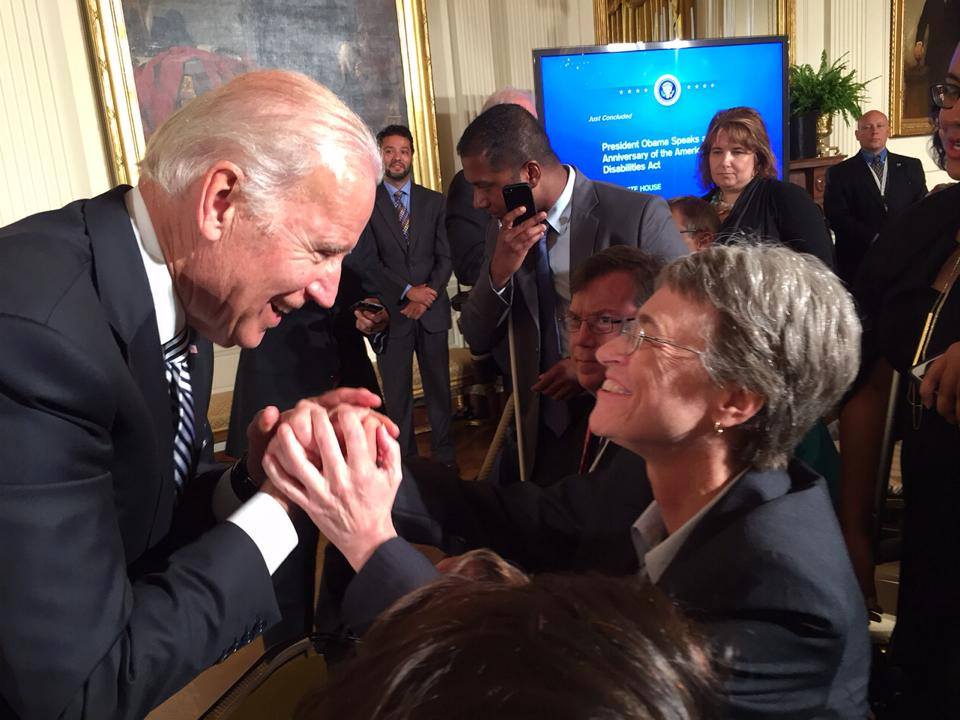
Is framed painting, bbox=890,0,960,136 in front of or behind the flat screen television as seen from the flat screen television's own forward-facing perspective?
behind

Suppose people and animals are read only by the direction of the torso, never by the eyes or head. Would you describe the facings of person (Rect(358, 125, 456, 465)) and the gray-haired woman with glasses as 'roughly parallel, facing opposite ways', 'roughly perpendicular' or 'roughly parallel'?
roughly perpendicular

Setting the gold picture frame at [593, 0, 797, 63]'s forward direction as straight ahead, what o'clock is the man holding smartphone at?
The man holding smartphone is roughly at 12 o'clock from the gold picture frame.

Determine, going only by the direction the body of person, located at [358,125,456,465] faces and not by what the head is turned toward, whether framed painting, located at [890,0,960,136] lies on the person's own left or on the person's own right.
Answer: on the person's own left

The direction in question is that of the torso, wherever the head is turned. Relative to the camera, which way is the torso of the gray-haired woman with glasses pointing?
to the viewer's left

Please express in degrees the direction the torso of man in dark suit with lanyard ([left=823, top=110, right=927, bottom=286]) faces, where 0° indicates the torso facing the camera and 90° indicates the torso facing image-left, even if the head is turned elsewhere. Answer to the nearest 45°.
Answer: approximately 0°

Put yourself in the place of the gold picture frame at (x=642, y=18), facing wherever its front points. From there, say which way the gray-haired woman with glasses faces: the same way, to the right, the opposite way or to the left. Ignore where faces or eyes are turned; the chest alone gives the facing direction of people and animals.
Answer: to the right

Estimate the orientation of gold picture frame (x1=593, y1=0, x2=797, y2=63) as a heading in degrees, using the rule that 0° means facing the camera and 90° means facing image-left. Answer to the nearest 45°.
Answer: approximately 0°

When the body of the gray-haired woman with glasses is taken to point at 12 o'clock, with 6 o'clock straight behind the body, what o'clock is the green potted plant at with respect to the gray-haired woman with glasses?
The green potted plant is roughly at 3 o'clock from the gray-haired woman with glasses.

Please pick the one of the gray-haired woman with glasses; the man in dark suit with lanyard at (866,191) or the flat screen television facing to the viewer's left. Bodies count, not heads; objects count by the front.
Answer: the gray-haired woman with glasses

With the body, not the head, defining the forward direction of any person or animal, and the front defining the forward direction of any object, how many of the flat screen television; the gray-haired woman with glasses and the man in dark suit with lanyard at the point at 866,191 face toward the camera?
2
